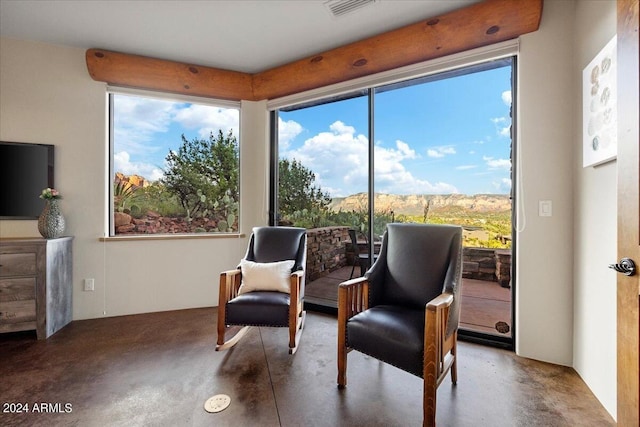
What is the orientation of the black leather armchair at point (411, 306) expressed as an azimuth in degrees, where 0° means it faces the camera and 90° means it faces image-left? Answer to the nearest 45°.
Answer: approximately 45°

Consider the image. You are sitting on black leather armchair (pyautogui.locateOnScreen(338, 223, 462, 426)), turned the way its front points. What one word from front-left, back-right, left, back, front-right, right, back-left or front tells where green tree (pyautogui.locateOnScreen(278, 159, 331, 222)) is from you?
right

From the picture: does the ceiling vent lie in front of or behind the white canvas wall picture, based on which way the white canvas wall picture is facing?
in front

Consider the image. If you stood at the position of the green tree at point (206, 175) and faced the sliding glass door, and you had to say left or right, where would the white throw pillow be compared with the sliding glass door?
right

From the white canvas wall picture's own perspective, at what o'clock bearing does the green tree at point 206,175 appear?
The green tree is roughly at 1 o'clock from the white canvas wall picture.

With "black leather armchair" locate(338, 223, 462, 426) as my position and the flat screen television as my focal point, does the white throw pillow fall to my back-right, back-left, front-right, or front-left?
front-right

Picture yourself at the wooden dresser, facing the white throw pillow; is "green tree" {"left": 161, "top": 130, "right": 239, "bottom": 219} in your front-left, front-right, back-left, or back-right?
front-left

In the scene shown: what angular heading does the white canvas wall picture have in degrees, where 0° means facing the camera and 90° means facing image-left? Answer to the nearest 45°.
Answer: approximately 45°

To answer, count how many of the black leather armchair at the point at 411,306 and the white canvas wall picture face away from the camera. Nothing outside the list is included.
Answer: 0

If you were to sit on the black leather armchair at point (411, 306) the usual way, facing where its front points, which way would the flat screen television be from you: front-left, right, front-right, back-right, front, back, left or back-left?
front-right

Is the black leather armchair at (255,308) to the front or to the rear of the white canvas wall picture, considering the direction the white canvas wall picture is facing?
to the front

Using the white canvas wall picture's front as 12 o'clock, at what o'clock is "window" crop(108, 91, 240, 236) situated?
The window is roughly at 1 o'clock from the white canvas wall picture.

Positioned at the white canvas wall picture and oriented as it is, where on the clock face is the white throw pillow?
The white throw pillow is roughly at 1 o'clock from the white canvas wall picture.
